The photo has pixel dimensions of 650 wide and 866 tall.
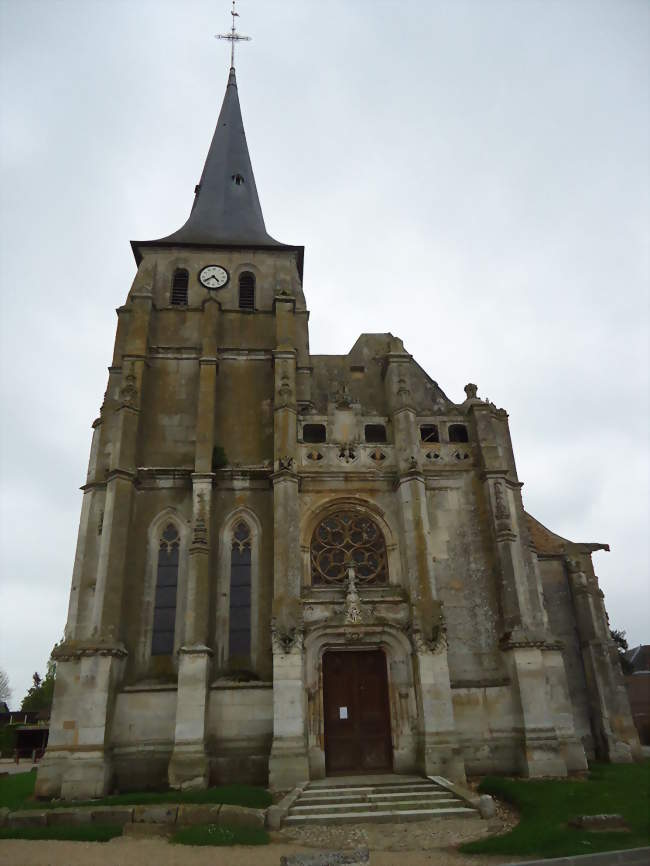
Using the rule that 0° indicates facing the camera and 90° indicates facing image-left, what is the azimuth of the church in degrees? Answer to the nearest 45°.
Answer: approximately 0°

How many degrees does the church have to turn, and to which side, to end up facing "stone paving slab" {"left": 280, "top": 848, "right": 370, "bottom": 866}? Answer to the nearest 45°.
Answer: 0° — it already faces it

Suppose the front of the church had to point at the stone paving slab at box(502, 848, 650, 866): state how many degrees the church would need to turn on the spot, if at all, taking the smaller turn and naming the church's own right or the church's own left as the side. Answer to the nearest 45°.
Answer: approximately 45° to the church's own left
